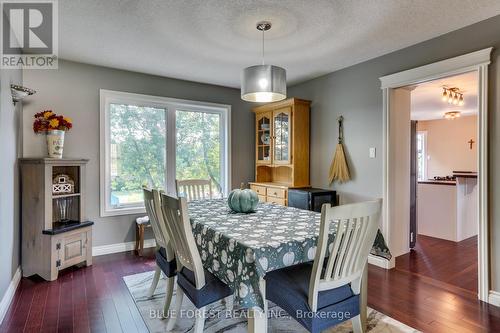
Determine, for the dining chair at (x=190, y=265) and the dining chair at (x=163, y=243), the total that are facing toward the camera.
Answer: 0

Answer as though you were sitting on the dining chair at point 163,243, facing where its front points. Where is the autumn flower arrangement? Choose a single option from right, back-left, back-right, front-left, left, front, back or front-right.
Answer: left

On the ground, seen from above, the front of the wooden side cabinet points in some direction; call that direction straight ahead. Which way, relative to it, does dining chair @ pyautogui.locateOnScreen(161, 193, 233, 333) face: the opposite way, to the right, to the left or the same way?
to the left

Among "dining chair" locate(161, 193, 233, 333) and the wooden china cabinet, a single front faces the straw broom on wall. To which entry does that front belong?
the dining chair

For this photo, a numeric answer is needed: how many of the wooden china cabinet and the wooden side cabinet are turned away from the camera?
0

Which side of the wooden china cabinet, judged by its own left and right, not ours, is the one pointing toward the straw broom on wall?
left

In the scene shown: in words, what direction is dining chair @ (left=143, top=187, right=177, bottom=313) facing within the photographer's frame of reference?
facing away from the viewer and to the right of the viewer

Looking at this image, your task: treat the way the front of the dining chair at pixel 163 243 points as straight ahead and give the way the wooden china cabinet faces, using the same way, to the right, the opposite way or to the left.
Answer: the opposite way

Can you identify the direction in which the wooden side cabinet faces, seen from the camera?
facing the viewer and to the right of the viewer

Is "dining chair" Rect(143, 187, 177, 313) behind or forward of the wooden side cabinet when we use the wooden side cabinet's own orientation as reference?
forward

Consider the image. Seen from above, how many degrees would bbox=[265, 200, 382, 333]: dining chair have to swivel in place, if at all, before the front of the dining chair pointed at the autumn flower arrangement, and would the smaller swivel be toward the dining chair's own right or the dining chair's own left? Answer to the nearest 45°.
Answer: approximately 45° to the dining chair's own left

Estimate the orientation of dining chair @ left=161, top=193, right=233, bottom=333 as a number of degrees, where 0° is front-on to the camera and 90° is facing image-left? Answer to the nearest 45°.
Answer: approximately 225°

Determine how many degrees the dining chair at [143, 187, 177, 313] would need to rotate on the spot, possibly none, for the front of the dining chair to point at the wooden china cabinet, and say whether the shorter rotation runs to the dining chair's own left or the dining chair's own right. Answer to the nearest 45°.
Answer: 0° — it already faces it
